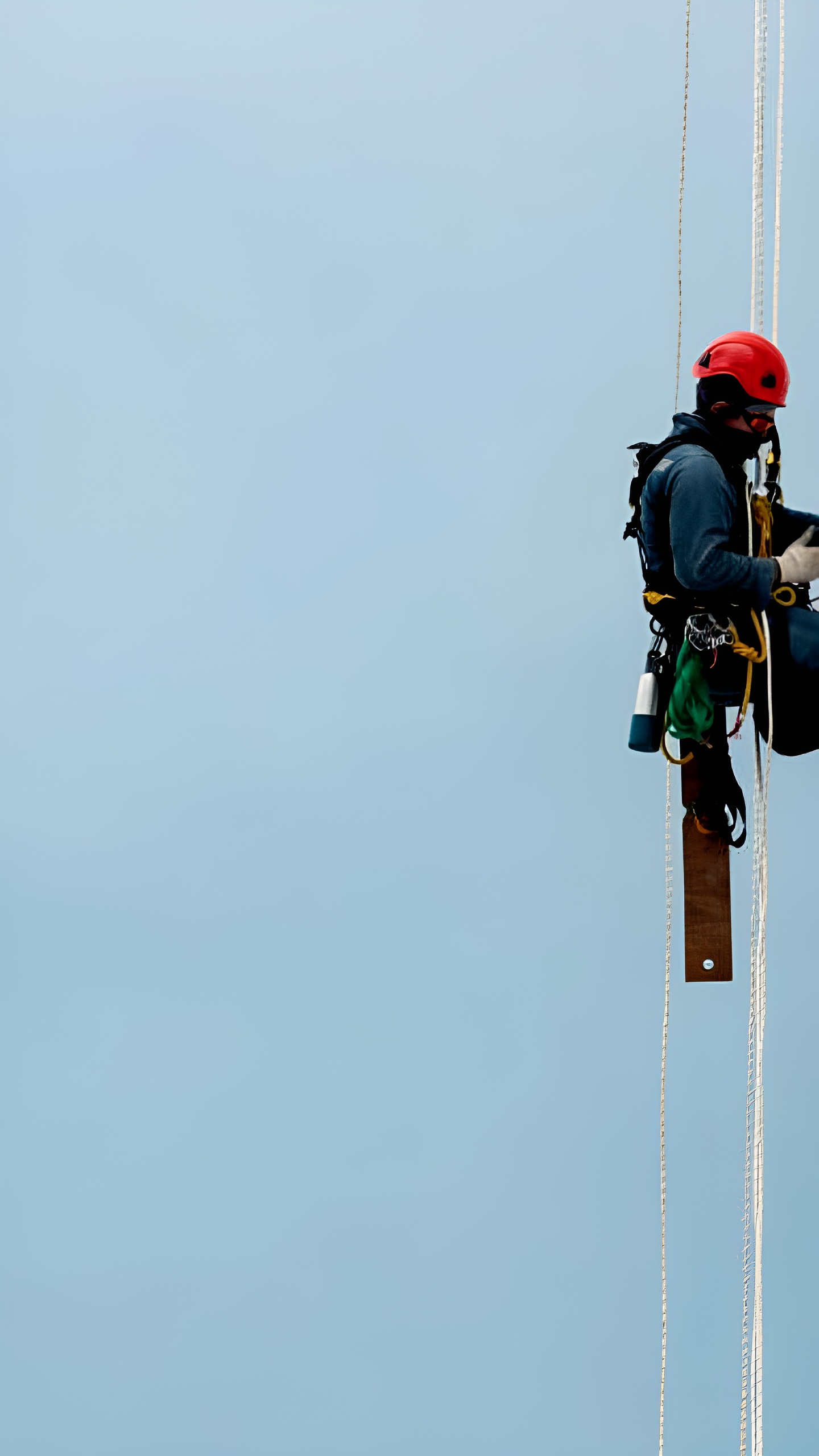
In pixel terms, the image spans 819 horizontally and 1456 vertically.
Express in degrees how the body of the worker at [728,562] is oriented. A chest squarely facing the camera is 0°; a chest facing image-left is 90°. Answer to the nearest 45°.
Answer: approximately 270°

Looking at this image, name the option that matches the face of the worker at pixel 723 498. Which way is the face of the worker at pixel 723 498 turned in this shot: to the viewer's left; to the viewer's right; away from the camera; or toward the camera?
to the viewer's right

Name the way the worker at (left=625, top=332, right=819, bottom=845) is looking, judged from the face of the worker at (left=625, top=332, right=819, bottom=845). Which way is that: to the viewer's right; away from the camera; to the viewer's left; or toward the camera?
to the viewer's right
